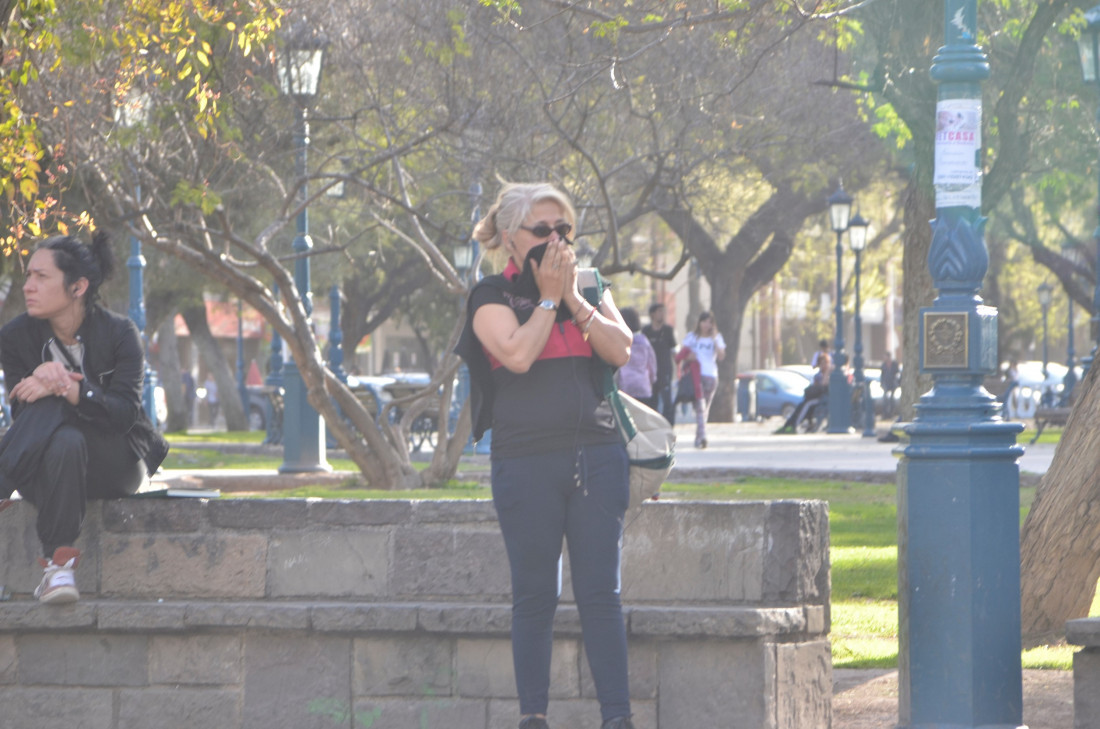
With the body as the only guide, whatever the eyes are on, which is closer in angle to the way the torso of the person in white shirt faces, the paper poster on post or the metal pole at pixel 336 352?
the paper poster on post

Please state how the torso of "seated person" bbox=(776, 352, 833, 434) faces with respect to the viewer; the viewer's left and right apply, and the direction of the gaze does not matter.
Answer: facing to the left of the viewer

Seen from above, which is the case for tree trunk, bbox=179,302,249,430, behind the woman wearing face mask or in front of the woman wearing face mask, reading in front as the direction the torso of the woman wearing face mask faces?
behind

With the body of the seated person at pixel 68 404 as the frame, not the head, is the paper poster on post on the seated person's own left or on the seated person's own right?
on the seated person's own left

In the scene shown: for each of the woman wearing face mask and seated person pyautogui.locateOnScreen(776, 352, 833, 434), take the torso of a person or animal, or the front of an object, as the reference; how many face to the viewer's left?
1

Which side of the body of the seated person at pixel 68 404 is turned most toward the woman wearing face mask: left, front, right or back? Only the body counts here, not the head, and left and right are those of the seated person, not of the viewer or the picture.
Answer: left

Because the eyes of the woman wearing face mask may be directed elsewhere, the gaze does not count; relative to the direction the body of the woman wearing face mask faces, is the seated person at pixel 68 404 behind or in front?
behind

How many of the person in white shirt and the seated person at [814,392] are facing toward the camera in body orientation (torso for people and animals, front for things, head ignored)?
1

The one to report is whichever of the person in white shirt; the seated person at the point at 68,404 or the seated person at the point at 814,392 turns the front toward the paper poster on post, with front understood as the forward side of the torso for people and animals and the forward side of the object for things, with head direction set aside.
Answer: the person in white shirt

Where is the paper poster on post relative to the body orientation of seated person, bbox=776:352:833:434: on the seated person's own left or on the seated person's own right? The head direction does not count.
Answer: on the seated person's own left
